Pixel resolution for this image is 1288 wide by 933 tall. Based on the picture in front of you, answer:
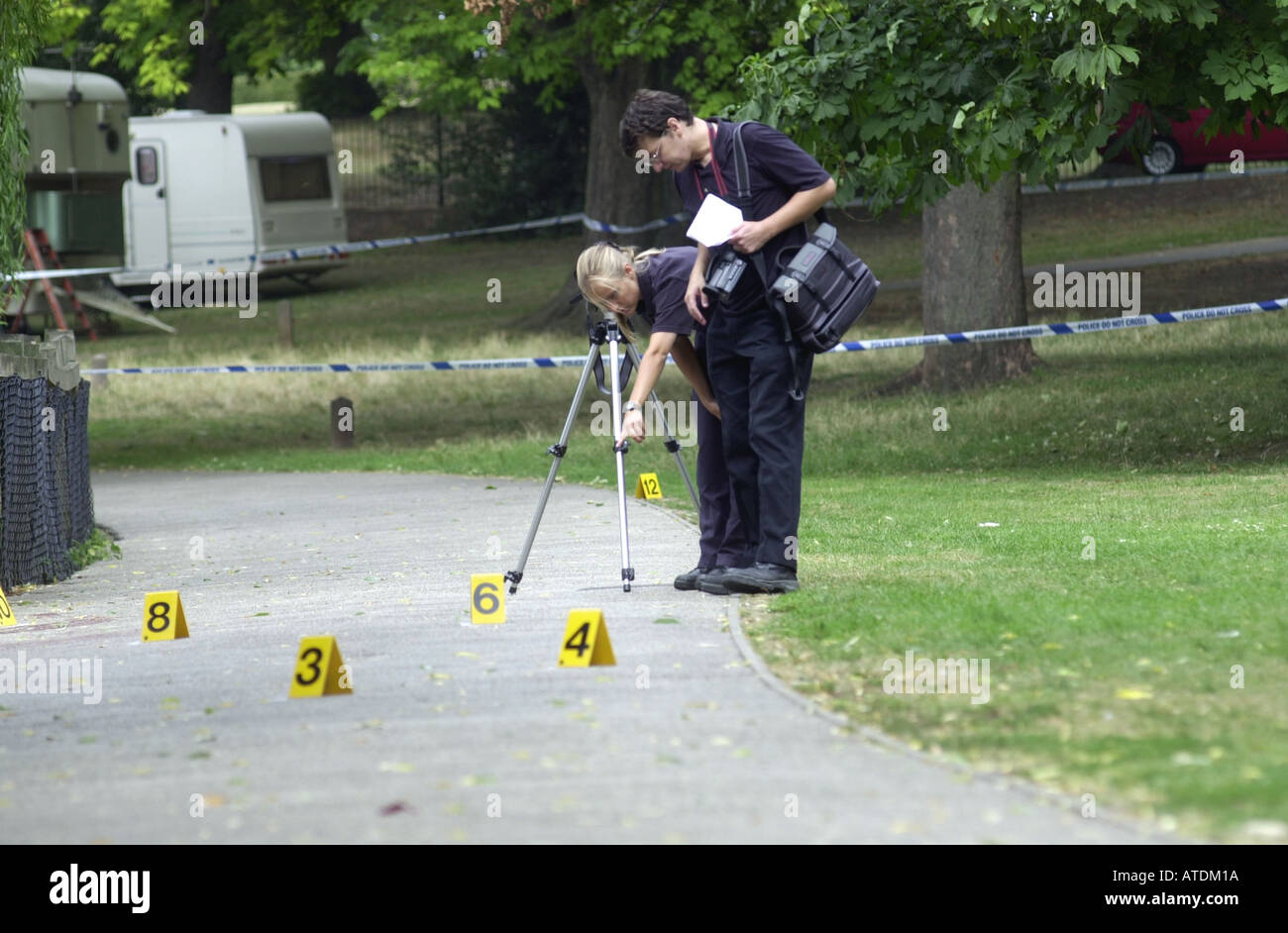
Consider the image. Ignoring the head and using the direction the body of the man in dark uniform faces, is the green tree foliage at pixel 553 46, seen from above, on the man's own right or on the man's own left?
on the man's own right

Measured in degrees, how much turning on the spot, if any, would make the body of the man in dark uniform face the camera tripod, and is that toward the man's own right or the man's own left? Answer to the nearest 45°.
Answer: approximately 90° to the man's own right

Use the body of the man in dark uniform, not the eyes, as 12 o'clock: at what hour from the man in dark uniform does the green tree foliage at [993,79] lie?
The green tree foliage is roughly at 5 o'clock from the man in dark uniform.

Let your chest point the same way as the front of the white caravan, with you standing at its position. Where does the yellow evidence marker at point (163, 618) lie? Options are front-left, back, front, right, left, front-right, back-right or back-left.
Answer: back-left

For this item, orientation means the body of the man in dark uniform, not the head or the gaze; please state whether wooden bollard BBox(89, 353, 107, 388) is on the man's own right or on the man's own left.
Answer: on the man's own right

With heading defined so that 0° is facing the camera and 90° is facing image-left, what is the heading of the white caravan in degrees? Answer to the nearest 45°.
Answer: approximately 135°

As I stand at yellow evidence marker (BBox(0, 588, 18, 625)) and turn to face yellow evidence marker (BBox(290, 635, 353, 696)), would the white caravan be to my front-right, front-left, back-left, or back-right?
back-left

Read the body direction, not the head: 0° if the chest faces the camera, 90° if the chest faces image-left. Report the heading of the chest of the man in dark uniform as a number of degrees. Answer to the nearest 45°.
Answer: approximately 45°
